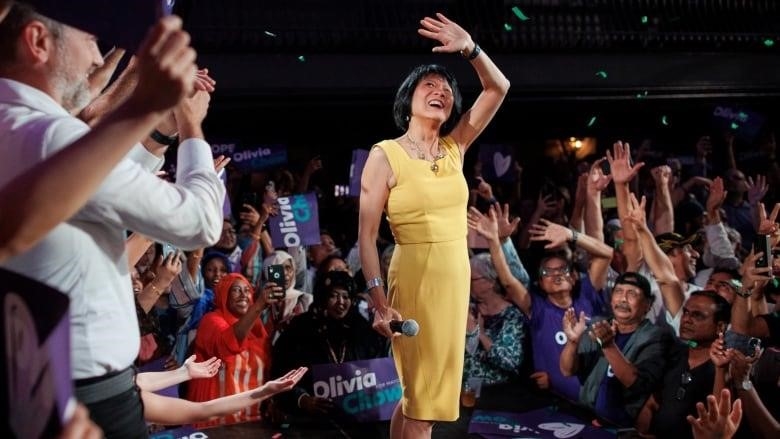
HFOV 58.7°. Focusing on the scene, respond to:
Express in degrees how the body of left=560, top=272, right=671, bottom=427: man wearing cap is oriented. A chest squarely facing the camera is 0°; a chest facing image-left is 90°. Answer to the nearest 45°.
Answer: approximately 45°

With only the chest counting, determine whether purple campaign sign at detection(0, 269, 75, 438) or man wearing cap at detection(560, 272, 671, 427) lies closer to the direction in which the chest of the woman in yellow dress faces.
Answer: the purple campaign sign

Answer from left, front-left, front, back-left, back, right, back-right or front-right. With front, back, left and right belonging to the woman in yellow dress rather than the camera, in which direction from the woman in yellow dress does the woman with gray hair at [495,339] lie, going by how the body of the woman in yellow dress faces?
back-left

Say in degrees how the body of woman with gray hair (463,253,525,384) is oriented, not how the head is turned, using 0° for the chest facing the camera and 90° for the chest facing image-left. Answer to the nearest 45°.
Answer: approximately 45°

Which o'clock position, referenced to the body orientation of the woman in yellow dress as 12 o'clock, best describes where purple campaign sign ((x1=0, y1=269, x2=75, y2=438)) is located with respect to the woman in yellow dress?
The purple campaign sign is roughly at 2 o'clock from the woman in yellow dress.

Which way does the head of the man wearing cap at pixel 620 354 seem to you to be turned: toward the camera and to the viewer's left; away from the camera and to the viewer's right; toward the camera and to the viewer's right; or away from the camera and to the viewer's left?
toward the camera and to the viewer's left

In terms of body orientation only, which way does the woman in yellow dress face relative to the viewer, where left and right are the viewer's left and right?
facing the viewer and to the right of the viewer

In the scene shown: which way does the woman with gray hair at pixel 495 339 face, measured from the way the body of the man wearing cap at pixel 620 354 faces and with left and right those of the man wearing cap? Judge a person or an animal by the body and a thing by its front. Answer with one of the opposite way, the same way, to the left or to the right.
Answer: the same way

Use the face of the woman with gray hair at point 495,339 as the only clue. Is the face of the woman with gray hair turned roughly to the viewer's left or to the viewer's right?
to the viewer's left

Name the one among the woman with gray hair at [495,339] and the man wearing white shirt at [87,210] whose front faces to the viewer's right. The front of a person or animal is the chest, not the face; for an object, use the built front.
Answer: the man wearing white shirt

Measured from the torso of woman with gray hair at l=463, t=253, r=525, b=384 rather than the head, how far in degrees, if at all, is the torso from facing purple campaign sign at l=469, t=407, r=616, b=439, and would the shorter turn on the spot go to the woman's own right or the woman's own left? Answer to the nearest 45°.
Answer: approximately 45° to the woman's own left

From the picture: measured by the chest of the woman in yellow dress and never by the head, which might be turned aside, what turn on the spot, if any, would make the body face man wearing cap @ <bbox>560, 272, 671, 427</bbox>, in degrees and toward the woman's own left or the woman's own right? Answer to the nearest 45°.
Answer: approximately 90° to the woman's own left

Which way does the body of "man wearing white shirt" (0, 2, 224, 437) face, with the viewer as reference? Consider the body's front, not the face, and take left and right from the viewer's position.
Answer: facing to the right of the viewer

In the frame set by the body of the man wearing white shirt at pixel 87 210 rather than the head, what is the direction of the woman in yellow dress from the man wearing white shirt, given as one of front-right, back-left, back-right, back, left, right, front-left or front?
front-left

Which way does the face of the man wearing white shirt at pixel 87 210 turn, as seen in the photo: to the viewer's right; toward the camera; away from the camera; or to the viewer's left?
to the viewer's right
